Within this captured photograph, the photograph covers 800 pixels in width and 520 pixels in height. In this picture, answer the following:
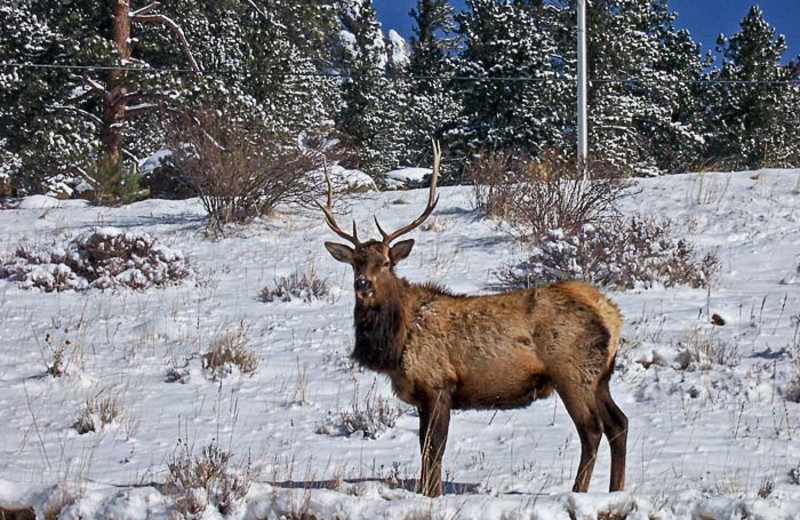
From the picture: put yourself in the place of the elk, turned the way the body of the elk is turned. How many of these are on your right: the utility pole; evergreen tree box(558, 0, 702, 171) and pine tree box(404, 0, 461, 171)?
3

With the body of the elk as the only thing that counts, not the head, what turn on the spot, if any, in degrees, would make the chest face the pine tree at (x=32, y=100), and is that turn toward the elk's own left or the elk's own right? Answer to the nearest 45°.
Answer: approximately 45° to the elk's own right

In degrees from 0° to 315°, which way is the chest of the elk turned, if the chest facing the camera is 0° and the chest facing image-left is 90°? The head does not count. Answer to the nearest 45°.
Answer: approximately 90°

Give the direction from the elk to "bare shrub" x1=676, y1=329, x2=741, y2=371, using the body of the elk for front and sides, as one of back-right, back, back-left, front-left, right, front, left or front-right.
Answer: back-right

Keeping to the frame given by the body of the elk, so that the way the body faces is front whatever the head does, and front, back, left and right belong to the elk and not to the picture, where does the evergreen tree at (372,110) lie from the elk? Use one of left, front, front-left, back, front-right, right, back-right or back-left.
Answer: right

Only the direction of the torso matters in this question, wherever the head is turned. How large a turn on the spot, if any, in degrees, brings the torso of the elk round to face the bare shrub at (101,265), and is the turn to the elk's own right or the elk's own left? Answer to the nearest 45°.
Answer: approximately 45° to the elk's own right

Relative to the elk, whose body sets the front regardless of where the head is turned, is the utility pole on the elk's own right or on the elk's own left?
on the elk's own right

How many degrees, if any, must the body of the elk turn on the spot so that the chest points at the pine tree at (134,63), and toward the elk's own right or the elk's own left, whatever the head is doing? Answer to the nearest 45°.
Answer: approximately 45° to the elk's own right

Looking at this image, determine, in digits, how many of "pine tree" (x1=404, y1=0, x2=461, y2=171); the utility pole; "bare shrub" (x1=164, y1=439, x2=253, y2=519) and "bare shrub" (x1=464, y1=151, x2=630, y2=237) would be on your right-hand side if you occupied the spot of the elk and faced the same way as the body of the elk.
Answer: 3

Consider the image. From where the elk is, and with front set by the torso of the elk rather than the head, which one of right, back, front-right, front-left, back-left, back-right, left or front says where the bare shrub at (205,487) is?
front-left

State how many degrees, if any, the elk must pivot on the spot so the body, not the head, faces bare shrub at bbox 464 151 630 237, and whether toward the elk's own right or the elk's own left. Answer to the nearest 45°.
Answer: approximately 90° to the elk's own right

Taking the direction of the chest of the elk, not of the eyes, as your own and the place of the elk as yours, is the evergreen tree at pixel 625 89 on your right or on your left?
on your right

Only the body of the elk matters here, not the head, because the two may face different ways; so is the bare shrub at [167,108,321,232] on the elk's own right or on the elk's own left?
on the elk's own right

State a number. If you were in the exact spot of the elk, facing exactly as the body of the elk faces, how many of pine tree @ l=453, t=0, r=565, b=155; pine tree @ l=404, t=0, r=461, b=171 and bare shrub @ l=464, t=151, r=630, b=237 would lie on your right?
3

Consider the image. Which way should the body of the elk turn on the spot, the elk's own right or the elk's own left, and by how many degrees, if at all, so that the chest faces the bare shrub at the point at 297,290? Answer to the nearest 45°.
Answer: approximately 45° to the elk's own right

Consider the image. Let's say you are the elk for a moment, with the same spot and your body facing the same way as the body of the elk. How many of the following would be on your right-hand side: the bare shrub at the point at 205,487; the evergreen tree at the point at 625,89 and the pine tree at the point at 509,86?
2

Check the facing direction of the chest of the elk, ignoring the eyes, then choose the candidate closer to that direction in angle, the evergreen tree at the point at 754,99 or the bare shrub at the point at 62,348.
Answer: the bare shrub
